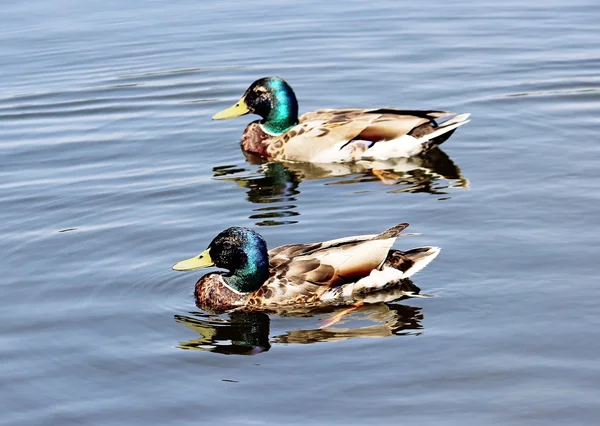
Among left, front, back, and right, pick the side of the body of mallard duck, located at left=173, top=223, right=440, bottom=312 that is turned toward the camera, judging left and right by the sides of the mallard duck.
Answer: left

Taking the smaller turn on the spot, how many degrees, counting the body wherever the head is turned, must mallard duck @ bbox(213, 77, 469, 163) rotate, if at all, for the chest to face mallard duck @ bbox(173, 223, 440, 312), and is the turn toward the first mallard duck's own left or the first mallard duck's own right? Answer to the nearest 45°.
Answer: approximately 90° to the first mallard duck's own left

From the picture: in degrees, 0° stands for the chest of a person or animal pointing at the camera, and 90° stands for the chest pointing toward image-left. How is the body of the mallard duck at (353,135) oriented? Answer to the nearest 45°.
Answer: approximately 90°

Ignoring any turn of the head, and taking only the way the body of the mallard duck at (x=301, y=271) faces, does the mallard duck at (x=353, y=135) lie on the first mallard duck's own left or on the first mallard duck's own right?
on the first mallard duck's own right

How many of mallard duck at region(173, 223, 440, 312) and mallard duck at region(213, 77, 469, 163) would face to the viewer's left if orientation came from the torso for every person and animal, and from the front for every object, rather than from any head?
2
